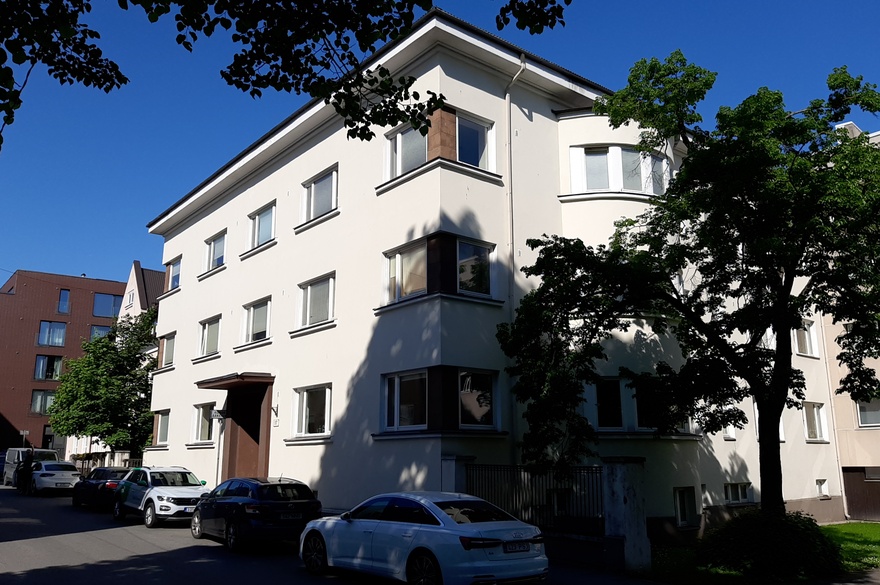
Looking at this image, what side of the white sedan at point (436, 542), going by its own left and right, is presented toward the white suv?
front

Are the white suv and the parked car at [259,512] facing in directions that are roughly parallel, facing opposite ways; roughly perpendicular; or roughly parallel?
roughly parallel, facing opposite ways

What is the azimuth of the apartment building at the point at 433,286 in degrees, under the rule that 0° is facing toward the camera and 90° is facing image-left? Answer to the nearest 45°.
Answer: approximately 45°

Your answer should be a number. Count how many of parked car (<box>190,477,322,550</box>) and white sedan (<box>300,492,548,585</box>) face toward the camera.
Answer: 0

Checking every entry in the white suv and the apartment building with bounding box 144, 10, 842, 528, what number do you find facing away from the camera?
0

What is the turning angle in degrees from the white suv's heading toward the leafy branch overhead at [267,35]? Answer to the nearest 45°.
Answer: approximately 45° to its right

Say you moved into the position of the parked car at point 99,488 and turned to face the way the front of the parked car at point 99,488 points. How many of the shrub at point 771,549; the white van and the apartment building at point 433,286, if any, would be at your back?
2

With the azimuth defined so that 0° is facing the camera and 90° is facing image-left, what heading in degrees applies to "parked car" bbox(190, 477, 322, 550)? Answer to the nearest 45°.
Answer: approximately 135°

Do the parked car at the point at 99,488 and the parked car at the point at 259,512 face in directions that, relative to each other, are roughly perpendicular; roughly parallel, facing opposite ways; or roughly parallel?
roughly parallel

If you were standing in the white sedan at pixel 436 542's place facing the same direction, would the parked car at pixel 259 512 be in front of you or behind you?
in front

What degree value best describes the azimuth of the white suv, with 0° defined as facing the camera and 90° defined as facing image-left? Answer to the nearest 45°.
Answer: approximately 315°

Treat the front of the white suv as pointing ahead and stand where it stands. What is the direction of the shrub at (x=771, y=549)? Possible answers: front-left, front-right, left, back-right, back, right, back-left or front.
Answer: front

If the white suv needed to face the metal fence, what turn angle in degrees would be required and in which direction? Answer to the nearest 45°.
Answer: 0° — it already faces it

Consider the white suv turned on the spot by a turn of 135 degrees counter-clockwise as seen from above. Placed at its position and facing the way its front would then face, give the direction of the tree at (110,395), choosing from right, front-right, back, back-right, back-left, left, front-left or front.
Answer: front

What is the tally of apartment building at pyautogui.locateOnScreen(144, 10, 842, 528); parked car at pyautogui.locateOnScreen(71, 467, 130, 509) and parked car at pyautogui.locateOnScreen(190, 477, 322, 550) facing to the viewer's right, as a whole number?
0

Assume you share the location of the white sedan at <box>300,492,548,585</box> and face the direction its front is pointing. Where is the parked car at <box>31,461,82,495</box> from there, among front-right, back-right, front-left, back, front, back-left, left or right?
front

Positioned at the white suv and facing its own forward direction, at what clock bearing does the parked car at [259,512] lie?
The parked car is roughly at 1 o'clock from the white suv.

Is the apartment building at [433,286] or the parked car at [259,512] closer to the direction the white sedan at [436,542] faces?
the parked car

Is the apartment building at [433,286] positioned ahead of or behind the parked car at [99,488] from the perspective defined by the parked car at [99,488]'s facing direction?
behind
